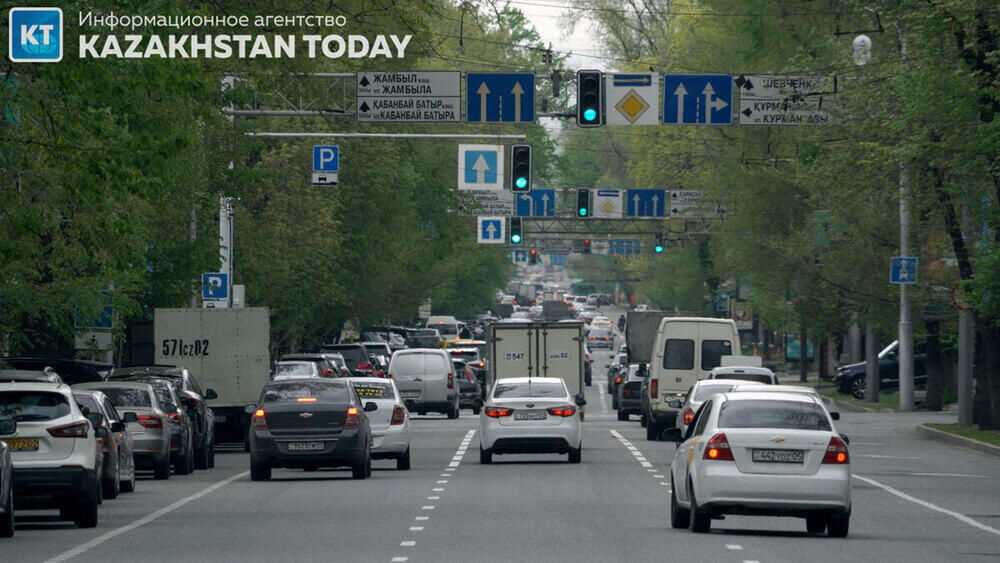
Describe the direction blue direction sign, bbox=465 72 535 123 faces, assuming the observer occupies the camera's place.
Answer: facing the viewer

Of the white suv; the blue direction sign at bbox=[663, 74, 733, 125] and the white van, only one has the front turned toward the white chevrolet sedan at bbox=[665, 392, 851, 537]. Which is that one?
the blue direction sign

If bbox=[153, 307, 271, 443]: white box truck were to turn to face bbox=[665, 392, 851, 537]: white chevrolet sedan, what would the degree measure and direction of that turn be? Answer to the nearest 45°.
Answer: approximately 180°

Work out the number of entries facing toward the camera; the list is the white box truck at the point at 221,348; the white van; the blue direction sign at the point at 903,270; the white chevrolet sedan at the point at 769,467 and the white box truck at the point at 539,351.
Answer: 1

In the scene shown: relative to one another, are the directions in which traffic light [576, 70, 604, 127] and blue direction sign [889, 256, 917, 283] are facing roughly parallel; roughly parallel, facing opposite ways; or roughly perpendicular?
roughly parallel

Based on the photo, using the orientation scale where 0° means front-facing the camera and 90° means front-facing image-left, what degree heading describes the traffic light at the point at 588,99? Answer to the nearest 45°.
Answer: approximately 0°

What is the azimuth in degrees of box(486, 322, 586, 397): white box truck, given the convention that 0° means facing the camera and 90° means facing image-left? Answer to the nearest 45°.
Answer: approximately 180°

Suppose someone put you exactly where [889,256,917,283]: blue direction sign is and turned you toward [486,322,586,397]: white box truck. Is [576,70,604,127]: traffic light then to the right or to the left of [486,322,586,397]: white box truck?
left

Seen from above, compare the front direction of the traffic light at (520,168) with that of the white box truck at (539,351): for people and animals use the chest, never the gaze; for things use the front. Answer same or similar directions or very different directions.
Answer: very different directions

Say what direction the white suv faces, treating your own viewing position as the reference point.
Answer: facing away from the viewer

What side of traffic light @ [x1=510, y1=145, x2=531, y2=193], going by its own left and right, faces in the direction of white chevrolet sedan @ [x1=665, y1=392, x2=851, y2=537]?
front

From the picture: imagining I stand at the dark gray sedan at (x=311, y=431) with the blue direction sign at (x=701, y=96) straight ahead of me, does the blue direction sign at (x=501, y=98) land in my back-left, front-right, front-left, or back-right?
front-left

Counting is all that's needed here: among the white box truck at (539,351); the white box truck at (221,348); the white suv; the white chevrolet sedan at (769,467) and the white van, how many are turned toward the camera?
0

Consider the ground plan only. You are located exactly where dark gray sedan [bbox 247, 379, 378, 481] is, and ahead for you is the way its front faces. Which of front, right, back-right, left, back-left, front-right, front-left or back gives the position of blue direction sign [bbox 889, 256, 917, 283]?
front-right

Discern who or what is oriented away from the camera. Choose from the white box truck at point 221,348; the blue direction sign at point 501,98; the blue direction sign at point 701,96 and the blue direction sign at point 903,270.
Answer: the white box truck
